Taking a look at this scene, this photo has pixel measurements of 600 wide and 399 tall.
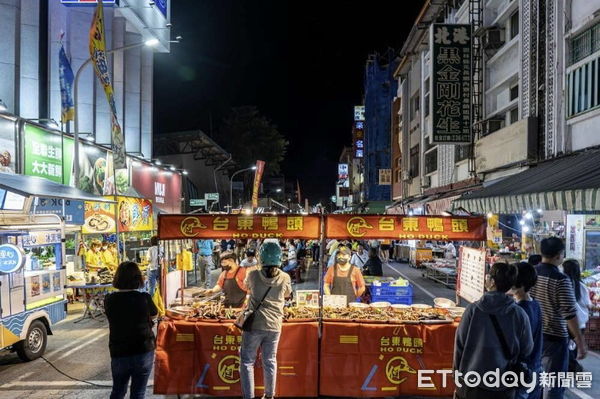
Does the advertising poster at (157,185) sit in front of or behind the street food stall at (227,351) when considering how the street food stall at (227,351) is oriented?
behind

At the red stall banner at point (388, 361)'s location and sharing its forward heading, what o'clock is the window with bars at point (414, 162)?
The window with bars is roughly at 6 o'clock from the red stall banner.

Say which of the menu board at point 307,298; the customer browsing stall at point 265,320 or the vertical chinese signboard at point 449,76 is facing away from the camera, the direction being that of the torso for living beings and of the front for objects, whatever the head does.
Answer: the customer browsing stall

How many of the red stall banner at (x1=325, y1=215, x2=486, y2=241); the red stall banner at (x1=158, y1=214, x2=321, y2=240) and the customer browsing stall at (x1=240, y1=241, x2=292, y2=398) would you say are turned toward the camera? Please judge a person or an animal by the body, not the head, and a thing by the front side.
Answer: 2

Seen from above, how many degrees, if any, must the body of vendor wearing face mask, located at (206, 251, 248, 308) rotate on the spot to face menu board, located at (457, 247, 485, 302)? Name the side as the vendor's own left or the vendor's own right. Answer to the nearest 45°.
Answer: approximately 90° to the vendor's own left

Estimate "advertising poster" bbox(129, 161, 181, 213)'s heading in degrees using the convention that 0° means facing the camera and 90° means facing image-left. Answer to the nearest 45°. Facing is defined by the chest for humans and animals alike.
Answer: approximately 315°

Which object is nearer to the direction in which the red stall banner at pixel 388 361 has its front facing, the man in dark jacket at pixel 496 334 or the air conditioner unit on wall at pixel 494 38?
the man in dark jacket

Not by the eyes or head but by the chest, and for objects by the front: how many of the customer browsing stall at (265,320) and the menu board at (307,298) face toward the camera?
1

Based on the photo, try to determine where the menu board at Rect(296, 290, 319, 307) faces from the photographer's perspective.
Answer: facing the viewer

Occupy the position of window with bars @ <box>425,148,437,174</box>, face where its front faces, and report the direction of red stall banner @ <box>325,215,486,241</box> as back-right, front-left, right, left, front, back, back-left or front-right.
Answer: front-left

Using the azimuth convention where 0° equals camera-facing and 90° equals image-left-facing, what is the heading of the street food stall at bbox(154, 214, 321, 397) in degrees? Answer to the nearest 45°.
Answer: approximately 0°

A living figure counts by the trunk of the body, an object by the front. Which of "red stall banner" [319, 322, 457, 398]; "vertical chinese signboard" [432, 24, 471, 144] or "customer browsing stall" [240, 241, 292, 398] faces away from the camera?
the customer browsing stall

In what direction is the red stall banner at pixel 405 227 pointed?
toward the camera

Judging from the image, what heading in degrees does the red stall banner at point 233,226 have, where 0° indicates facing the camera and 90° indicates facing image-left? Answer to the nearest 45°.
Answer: approximately 0°

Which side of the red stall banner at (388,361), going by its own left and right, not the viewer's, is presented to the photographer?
front
